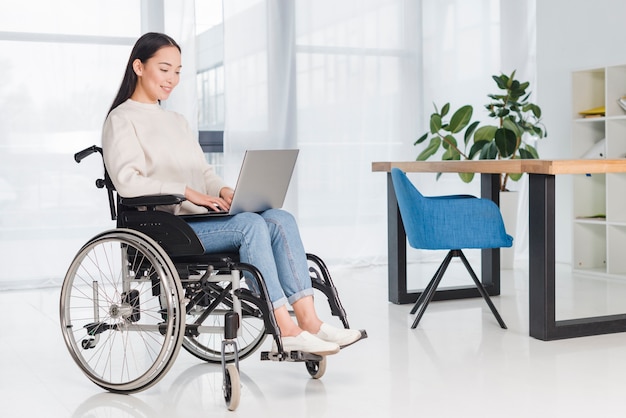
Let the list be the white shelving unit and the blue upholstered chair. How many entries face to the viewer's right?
1

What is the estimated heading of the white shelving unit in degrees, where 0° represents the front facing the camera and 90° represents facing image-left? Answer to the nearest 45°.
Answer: approximately 45°

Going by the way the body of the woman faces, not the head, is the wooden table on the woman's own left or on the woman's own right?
on the woman's own left

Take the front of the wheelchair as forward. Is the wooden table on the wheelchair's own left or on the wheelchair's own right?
on the wheelchair's own left

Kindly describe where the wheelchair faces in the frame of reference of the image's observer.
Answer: facing the viewer and to the right of the viewer

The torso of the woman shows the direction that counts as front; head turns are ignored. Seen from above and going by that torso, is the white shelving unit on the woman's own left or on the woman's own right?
on the woman's own left

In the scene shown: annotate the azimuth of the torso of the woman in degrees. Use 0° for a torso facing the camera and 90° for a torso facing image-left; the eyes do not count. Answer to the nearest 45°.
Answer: approximately 315°

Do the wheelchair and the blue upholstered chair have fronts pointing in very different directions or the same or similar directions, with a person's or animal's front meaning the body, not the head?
same or similar directions
